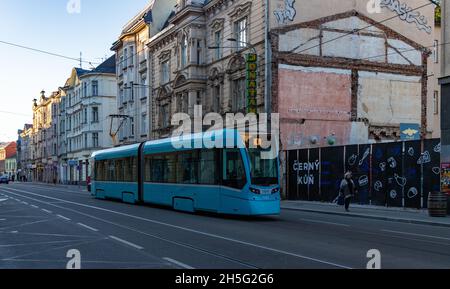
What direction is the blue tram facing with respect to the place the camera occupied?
facing the viewer and to the right of the viewer

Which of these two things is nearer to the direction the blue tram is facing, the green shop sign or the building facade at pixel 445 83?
the building facade

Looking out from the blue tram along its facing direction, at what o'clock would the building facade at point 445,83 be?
The building facade is roughly at 10 o'clock from the blue tram.
